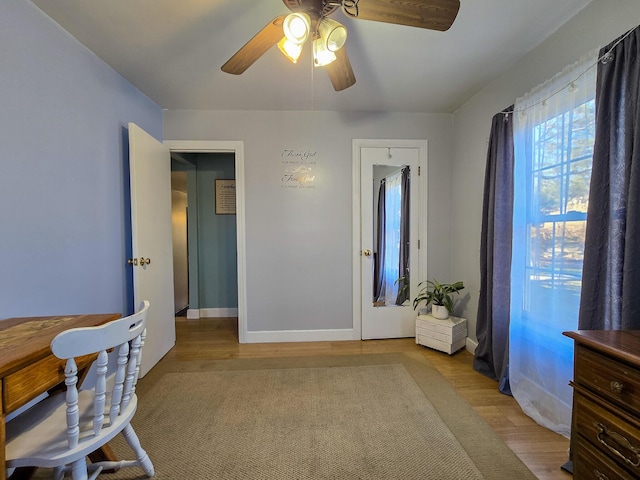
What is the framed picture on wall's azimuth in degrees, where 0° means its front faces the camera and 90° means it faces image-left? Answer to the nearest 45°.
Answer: approximately 0°

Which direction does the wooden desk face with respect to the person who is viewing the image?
facing the viewer and to the right of the viewer

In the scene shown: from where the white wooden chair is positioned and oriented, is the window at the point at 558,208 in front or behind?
behind

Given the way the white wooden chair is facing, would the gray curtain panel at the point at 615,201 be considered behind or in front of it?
behind

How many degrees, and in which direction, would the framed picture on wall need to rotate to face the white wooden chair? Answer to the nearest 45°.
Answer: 0° — it already faces it

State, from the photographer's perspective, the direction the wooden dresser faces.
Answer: facing the viewer and to the left of the viewer

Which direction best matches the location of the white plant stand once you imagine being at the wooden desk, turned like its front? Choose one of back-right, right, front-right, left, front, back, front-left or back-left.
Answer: front-left

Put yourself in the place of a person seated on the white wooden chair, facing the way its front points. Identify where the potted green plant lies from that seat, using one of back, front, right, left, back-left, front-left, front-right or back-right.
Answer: back-right

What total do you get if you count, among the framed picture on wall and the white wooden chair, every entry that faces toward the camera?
1

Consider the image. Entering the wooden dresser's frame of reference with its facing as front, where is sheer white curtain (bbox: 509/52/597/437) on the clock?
The sheer white curtain is roughly at 4 o'clock from the wooden dresser.

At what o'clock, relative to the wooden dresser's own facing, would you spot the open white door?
The open white door is roughly at 1 o'clock from the wooden dresser.

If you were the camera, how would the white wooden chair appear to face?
facing away from the viewer and to the left of the viewer

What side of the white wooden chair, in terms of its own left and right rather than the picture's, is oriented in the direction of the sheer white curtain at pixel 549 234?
back
